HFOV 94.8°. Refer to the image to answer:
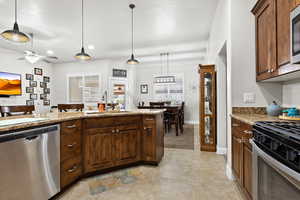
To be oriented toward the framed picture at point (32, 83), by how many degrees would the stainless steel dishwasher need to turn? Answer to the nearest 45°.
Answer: approximately 135° to its left

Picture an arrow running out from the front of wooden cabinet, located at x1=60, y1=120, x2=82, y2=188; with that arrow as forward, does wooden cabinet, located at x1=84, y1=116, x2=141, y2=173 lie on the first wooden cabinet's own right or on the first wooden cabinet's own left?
on the first wooden cabinet's own left

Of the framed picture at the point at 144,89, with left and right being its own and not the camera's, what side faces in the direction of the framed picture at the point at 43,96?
right

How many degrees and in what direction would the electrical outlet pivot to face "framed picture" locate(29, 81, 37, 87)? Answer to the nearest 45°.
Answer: approximately 90° to its right

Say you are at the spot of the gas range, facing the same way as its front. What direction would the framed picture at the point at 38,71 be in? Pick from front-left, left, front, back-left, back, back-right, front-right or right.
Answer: front-right

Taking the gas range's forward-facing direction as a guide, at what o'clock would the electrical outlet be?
The electrical outlet is roughly at 4 o'clock from the gas range.

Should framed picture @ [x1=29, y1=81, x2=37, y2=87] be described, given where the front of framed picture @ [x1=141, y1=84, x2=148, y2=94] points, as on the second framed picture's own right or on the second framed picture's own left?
on the second framed picture's own right

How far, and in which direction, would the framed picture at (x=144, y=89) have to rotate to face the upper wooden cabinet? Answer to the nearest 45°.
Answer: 0° — it already faces it
